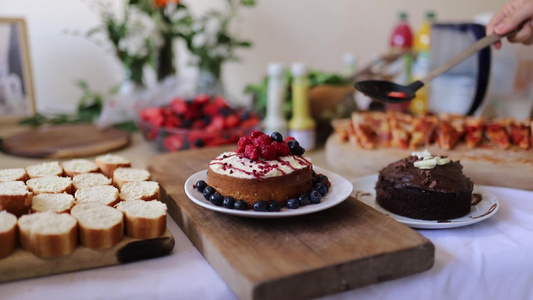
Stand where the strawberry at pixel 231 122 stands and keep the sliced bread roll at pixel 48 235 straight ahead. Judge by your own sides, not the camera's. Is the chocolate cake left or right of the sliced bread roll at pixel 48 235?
left

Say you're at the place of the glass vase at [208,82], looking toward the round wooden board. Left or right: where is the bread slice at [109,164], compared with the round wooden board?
left

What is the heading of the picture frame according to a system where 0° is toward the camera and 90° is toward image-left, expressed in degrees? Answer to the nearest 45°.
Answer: approximately 315°
